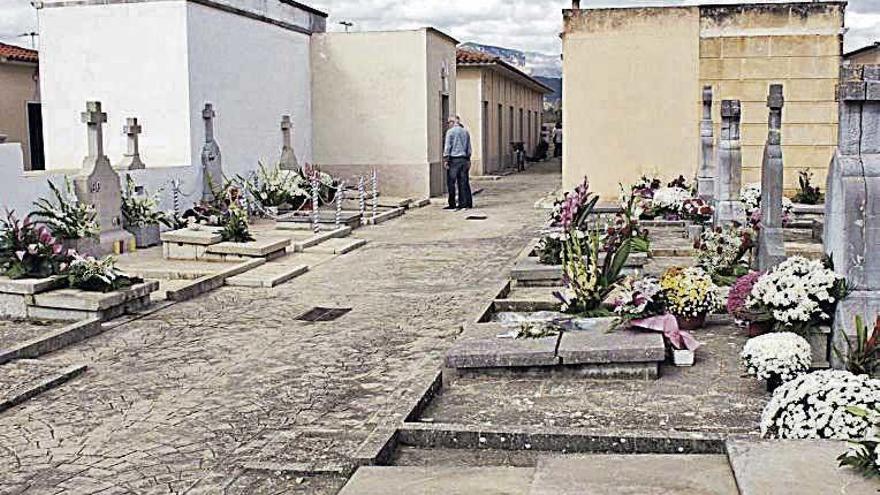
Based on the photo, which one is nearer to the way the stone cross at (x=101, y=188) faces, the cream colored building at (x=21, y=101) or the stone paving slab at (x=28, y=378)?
the stone paving slab

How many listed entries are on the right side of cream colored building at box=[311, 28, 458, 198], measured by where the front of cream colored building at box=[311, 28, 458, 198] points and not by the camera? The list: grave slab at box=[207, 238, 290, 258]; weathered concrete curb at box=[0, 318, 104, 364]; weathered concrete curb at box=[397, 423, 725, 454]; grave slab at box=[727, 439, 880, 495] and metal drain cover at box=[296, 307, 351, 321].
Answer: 5

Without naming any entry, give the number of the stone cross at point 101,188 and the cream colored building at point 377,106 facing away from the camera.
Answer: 0

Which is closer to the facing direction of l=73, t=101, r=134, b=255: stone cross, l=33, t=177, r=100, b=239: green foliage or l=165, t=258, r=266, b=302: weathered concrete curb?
the weathered concrete curb

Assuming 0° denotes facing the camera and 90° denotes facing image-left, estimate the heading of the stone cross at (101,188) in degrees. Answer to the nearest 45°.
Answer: approximately 315°

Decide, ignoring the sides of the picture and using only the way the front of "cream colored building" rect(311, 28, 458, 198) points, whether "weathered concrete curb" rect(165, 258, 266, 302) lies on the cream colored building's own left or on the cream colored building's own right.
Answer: on the cream colored building's own right

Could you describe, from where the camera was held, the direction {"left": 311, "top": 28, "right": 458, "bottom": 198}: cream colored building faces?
facing to the right of the viewer

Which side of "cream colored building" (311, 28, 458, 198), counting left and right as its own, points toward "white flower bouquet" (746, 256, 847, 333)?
right

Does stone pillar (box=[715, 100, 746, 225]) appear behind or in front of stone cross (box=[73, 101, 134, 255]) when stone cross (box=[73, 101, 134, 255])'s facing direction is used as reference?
in front

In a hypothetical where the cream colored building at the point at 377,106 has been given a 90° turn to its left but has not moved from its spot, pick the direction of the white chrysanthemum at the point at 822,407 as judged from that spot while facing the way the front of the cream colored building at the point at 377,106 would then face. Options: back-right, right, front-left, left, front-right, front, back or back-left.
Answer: back

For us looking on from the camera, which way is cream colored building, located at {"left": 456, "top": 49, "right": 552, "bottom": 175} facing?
facing the viewer and to the right of the viewer
